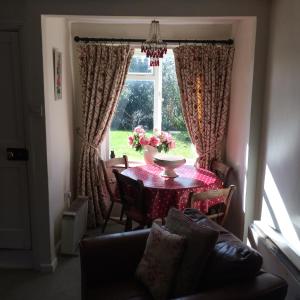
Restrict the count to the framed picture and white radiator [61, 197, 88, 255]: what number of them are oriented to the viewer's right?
2

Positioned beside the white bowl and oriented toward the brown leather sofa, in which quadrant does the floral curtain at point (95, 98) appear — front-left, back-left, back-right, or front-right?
back-right

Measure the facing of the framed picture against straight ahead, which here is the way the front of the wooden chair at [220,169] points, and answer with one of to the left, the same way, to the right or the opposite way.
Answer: the opposite way

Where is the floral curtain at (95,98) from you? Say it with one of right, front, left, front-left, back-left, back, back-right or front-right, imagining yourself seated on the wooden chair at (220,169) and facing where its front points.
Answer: front-right

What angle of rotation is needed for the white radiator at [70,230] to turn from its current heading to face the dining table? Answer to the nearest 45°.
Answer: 0° — it already faces it

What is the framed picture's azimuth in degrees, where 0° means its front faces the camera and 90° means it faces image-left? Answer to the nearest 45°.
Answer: approximately 270°

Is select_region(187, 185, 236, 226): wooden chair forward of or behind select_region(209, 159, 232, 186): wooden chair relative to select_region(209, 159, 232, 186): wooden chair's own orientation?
forward

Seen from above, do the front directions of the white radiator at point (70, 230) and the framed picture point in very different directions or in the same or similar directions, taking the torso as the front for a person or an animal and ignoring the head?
same or similar directions

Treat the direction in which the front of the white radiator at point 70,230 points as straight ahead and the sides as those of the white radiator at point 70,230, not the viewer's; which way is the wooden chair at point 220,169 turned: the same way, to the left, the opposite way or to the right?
the opposite way

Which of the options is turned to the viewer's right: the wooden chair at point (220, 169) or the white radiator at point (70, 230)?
the white radiator

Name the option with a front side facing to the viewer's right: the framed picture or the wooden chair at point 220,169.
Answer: the framed picture

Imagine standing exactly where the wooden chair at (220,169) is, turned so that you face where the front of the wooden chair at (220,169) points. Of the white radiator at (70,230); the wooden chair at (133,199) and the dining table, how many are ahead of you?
3

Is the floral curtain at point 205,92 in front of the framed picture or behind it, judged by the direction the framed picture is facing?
in front

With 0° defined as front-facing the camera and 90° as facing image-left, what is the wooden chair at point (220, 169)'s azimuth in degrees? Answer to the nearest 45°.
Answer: approximately 45°

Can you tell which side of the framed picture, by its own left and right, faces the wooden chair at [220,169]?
front

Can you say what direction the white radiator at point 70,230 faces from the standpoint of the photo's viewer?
facing to the right of the viewer
